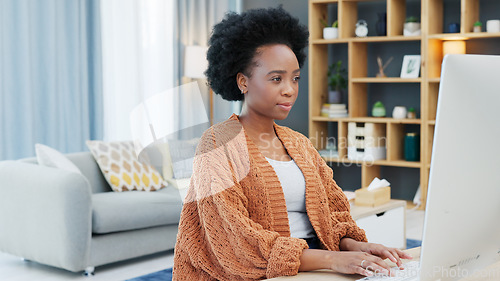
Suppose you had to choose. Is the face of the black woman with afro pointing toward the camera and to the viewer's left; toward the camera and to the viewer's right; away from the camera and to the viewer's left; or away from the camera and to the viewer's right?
toward the camera and to the viewer's right

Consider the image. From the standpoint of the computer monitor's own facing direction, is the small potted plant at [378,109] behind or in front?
in front

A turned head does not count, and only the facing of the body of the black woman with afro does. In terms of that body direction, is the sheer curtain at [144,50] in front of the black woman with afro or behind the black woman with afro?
behind

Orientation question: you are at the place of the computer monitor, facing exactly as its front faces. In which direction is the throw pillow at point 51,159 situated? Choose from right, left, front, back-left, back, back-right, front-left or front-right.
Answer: front

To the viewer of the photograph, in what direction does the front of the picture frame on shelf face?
facing the viewer

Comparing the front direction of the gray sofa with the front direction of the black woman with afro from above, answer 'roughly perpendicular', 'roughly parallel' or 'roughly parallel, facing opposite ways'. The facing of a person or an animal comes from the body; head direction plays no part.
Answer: roughly parallel

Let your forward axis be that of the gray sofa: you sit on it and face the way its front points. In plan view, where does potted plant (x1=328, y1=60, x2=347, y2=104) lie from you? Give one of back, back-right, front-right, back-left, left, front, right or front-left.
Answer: left

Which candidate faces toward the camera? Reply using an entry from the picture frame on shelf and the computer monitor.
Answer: the picture frame on shelf

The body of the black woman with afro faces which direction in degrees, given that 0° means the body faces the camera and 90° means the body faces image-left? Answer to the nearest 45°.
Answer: approximately 315°

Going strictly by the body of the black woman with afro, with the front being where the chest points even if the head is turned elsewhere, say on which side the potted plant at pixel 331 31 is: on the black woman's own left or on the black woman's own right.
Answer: on the black woman's own left

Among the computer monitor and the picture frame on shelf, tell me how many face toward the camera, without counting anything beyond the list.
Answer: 1
